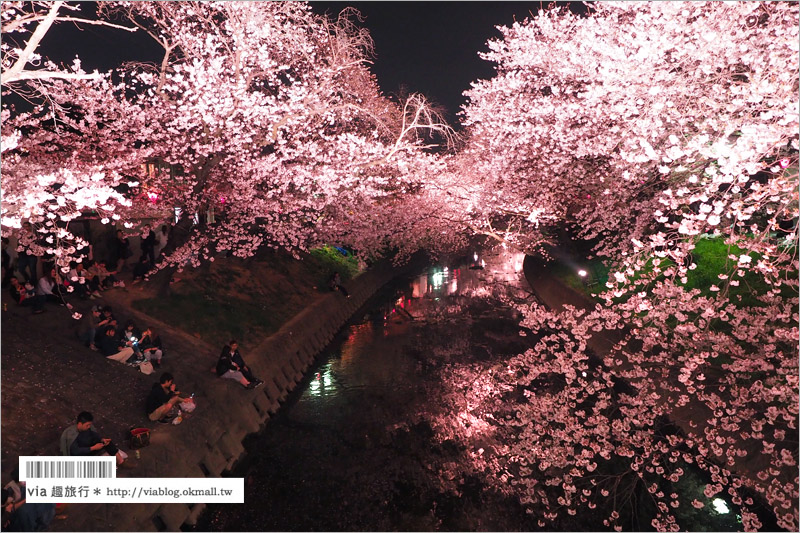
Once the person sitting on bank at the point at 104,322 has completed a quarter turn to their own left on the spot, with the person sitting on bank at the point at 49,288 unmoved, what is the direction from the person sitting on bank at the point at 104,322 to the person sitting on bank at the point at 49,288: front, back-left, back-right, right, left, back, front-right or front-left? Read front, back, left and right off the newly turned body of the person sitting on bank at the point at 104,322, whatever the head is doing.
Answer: left

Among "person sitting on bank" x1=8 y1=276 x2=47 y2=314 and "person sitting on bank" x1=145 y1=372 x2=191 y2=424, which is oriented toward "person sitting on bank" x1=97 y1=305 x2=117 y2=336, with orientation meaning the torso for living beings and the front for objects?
"person sitting on bank" x1=8 y1=276 x2=47 y2=314

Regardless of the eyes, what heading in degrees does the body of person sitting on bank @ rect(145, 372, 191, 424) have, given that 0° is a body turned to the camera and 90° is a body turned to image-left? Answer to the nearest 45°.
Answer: approximately 270°

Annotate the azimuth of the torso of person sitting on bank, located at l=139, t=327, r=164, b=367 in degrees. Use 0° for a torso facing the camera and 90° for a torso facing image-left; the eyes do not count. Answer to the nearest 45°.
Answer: approximately 315°

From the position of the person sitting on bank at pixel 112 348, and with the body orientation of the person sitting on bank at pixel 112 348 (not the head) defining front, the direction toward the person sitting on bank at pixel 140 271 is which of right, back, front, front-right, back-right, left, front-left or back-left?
back-left

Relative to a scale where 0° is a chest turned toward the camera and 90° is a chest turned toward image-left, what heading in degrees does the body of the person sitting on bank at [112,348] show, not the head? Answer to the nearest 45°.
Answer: approximately 315°

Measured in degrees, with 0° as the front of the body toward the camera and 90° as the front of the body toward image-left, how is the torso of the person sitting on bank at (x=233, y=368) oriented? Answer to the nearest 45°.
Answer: approximately 315°

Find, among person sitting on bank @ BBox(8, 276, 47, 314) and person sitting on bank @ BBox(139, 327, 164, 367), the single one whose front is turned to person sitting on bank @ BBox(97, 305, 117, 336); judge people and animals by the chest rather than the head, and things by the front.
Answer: person sitting on bank @ BBox(8, 276, 47, 314)

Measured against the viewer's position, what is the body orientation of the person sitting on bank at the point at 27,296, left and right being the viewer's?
facing the viewer and to the right of the viewer

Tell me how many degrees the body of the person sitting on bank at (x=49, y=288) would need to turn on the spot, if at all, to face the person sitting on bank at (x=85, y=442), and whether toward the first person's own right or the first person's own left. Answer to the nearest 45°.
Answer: approximately 45° to the first person's own right

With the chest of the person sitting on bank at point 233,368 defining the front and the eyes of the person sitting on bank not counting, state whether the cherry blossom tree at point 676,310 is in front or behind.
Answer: in front

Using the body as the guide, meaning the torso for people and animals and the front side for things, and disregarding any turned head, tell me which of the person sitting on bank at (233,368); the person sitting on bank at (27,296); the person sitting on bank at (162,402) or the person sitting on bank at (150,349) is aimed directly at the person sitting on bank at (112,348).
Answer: the person sitting on bank at (27,296)
